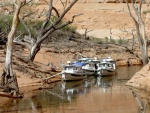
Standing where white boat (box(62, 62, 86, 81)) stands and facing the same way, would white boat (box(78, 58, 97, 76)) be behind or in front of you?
behind

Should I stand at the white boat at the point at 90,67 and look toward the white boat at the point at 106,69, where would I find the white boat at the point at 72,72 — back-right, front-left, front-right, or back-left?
back-right

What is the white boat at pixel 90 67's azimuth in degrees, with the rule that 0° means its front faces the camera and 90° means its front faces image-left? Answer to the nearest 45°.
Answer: approximately 45°

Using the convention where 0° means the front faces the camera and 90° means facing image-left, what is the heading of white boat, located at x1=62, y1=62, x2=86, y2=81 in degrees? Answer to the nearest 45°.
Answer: approximately 45°

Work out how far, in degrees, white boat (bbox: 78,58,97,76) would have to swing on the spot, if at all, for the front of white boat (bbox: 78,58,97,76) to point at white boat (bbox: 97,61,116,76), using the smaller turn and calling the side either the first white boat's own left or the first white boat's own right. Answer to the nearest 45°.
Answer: approximately 135° to the first white boat's own left

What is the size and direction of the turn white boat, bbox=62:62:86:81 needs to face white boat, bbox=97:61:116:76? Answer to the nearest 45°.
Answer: approximately 180°
